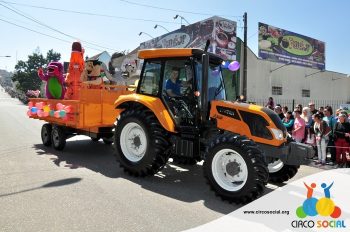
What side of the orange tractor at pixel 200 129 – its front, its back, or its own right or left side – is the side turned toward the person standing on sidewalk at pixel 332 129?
left

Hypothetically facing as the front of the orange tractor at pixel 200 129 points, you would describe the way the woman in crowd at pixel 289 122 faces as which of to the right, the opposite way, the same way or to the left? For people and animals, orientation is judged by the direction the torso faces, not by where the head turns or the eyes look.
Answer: to the right

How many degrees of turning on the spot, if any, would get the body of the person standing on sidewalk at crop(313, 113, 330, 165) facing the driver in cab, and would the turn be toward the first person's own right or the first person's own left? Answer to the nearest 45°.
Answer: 0° — they already face them

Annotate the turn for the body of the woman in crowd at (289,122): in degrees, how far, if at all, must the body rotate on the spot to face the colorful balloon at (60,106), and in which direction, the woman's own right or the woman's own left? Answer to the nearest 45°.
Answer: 0° — they already face it

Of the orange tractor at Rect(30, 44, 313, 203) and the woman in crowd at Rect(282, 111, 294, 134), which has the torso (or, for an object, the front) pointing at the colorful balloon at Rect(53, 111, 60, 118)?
the woman in crowd

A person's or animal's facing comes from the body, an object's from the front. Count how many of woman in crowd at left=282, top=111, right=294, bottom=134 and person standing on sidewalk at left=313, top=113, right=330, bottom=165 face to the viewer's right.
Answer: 0

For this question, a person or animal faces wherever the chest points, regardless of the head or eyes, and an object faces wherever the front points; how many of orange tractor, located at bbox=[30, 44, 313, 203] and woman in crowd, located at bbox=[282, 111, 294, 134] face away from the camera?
0

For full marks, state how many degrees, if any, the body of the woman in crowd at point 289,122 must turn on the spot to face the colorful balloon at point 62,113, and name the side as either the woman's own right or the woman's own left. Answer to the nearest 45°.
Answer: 0° — they already face it

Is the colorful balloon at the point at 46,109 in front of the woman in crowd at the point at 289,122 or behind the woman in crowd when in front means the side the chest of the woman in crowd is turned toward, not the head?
in front

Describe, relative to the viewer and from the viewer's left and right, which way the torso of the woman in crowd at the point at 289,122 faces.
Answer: facing the viewer and to the left of the viewer

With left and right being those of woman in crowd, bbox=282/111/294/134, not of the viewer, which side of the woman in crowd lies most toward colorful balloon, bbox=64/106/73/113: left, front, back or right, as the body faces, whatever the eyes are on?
front

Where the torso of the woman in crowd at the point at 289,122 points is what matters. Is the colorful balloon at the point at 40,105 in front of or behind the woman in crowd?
in front
